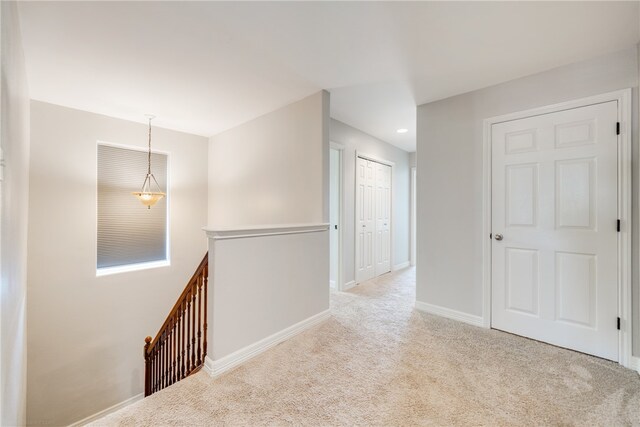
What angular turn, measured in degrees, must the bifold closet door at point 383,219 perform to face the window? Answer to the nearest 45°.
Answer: approximately 90° to its right

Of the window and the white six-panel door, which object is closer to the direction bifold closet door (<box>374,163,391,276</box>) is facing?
the white six-panel door

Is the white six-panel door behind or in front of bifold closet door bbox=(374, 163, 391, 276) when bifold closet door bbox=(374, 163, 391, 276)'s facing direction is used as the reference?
in front

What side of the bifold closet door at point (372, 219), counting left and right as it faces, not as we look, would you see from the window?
right
